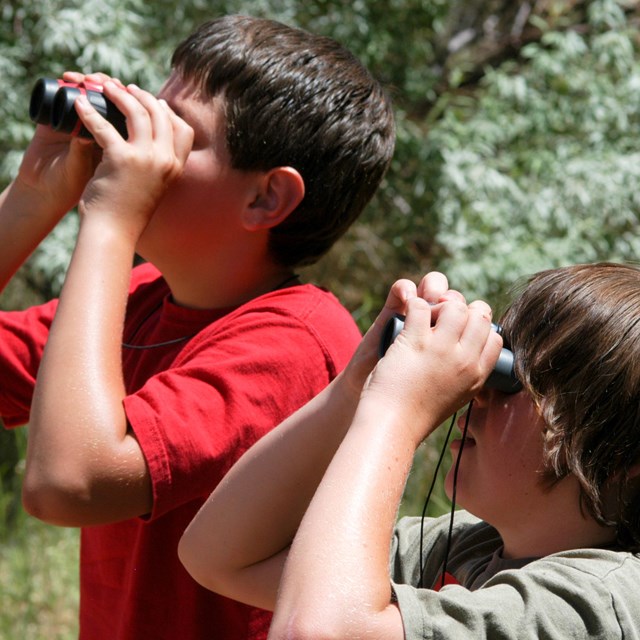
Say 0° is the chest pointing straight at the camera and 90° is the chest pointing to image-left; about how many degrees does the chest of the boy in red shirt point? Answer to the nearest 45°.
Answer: approximately 45°

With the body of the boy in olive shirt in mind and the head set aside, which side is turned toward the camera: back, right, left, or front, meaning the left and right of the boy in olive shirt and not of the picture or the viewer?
left

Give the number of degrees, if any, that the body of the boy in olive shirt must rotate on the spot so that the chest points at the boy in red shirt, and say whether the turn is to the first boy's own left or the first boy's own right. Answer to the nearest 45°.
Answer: approximately 45° to the first boy's own right

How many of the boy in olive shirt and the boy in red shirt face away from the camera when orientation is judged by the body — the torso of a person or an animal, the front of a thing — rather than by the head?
0

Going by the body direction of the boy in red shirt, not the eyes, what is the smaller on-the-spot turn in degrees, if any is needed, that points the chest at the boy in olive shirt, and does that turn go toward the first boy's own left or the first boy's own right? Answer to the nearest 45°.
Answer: approximately 90° to the first boy's own left

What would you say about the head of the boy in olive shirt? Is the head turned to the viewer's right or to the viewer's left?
to the viewer's left

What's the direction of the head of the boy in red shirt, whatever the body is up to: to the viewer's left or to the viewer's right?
to the viewer's left
